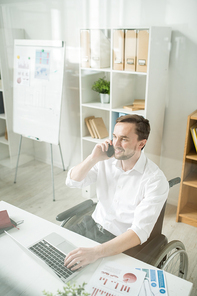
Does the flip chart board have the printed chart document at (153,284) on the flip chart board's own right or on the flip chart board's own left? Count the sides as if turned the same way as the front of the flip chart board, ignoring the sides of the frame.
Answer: on the flip chart board's own left

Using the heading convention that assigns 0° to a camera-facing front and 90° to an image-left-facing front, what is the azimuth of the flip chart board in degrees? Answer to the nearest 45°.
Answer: approximately 45°

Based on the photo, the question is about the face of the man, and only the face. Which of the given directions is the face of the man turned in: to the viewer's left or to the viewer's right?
to the viewer's left

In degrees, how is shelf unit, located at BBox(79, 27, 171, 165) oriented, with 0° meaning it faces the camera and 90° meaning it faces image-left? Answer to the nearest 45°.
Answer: approximately 45°

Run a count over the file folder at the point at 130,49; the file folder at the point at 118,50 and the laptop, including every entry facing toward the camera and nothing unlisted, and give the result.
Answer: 2

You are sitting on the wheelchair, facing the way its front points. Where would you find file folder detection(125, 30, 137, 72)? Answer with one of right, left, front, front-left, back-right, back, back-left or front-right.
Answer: back-right

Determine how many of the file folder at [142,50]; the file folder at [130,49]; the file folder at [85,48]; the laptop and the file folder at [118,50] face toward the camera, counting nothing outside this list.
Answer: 4

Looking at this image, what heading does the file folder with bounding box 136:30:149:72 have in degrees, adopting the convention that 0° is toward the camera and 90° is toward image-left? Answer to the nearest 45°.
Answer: approximately 0°
